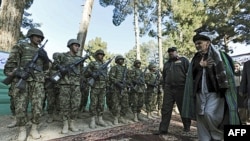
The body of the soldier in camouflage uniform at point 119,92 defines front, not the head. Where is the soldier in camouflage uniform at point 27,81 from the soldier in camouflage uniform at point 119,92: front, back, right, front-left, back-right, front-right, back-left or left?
right

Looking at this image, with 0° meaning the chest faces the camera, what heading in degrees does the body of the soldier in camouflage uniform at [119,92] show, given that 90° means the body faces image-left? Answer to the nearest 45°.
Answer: approximately 315°

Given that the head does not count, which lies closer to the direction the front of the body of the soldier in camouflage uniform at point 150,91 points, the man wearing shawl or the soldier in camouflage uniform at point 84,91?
the man wearing shawl

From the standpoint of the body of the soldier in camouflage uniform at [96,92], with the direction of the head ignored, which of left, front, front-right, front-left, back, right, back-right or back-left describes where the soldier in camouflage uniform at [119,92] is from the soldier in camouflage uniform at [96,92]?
left

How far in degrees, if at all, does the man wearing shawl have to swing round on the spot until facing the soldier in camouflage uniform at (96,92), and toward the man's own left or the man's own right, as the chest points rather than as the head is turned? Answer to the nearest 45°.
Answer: approximately 90° to the man's own right

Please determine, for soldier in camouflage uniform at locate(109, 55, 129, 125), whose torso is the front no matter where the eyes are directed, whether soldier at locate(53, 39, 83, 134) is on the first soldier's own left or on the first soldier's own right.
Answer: on the first soldier's own right
